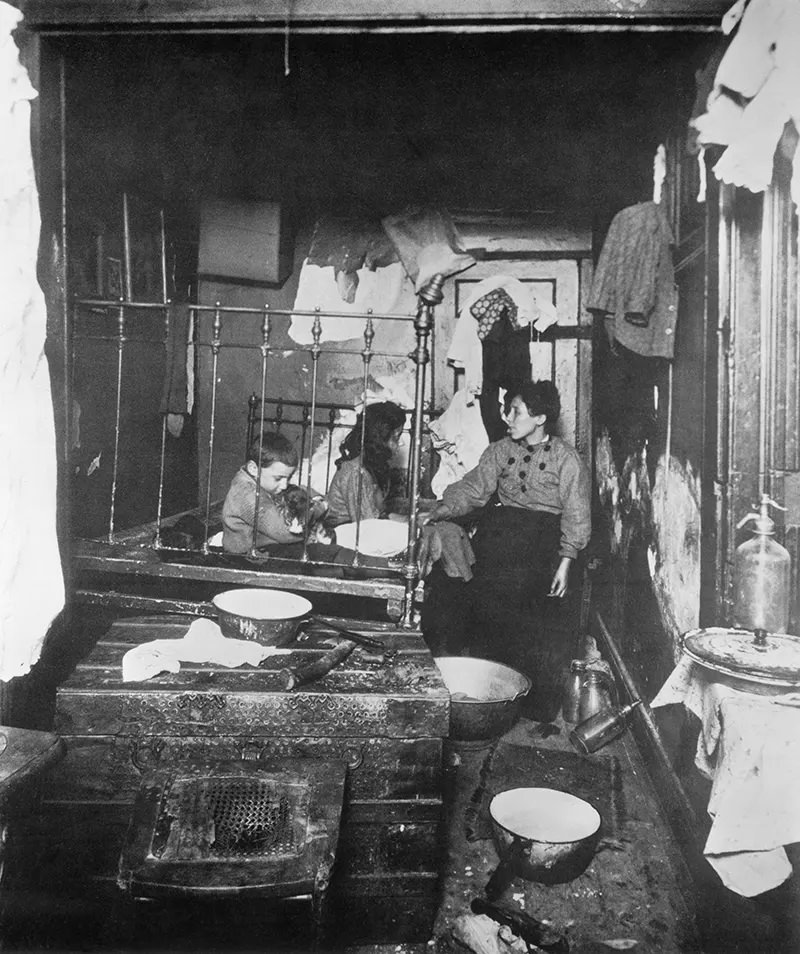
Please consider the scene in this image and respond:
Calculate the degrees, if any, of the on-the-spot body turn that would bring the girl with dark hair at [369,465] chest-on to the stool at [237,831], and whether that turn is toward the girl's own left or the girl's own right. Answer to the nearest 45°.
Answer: approximately 90° to the girl's own right

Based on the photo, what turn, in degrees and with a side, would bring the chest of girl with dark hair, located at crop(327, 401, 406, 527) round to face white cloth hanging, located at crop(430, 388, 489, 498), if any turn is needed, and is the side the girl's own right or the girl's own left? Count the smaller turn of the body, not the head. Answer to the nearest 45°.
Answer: approximately 45° to the girl's own left

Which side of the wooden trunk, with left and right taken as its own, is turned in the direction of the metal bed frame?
back

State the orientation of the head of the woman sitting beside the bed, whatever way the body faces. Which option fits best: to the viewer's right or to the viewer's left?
to the viewer's left

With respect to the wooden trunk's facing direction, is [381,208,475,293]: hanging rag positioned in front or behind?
behind

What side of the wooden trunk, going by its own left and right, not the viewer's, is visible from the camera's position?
front
